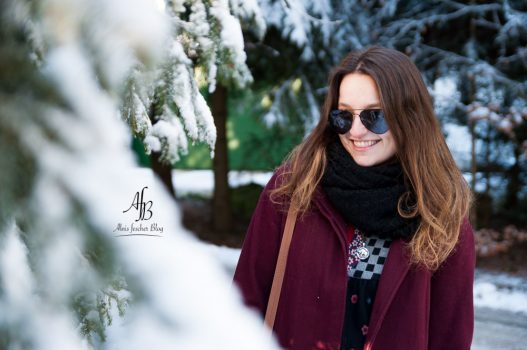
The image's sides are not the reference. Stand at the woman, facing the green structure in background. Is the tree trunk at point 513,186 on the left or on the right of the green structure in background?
right

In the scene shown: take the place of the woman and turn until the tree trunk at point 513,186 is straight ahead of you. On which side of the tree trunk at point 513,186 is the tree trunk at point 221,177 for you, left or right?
left

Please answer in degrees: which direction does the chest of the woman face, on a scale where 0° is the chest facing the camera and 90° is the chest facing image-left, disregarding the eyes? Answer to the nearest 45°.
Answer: approximately 0°

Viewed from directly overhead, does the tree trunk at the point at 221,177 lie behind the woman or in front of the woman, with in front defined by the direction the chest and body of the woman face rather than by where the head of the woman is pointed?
behind

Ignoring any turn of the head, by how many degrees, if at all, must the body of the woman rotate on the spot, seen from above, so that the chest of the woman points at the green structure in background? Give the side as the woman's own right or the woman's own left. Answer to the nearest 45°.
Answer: approximately 180°

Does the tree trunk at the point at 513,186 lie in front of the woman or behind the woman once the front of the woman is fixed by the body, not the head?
behind
